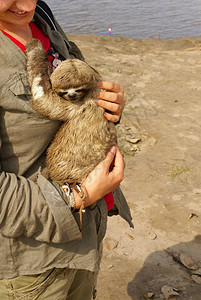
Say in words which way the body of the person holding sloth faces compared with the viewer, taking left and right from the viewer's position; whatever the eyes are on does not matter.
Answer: facing the viewer and to the right of the viewer
